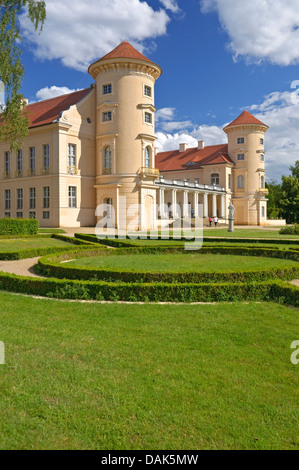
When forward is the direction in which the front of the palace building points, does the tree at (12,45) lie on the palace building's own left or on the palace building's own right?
on the palace building's own right

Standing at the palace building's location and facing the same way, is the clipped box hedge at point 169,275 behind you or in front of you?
in front

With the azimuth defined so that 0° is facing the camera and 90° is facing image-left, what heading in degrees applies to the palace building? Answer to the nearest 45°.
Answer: approximately 315°

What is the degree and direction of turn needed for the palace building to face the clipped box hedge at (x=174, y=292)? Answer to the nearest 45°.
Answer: approximately 45° to its right

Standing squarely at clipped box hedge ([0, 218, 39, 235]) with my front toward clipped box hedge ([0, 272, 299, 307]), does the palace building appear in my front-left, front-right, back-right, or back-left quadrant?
back-left
